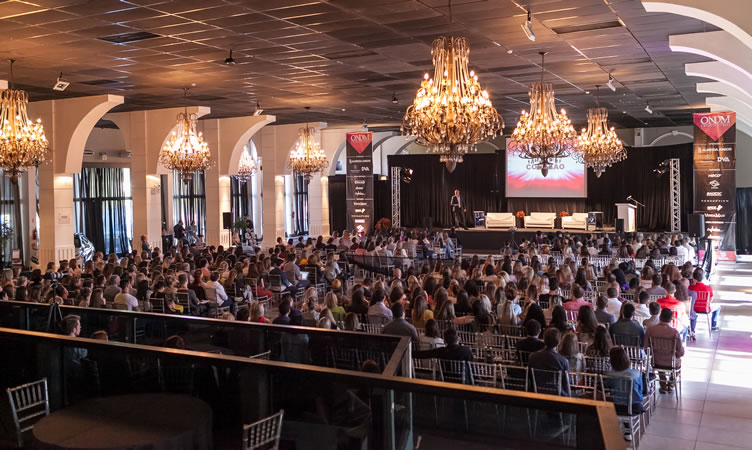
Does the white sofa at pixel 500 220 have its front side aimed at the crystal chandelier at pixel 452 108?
yes

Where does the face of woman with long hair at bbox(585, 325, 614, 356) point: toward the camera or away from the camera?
away from the camera

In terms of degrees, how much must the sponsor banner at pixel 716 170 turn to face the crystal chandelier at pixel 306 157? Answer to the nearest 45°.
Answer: approximately 45° to its right

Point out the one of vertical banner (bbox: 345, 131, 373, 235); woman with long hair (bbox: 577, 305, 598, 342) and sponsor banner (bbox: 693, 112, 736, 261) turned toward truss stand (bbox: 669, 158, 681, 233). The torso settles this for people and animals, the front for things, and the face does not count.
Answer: the woman with long hair

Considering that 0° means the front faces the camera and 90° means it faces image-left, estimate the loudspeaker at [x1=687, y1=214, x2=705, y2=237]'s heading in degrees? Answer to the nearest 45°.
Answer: approximately 45°

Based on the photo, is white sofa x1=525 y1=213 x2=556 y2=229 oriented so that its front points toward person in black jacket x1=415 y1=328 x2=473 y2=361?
yes

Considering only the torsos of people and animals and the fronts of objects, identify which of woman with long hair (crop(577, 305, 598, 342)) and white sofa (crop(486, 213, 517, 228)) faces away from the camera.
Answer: the woman with long hair

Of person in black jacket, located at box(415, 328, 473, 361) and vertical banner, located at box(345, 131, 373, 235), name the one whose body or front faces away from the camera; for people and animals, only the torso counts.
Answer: the person in black jacket

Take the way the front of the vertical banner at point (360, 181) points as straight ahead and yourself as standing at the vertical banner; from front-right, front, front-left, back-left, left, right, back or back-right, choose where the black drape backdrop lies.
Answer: back-left
